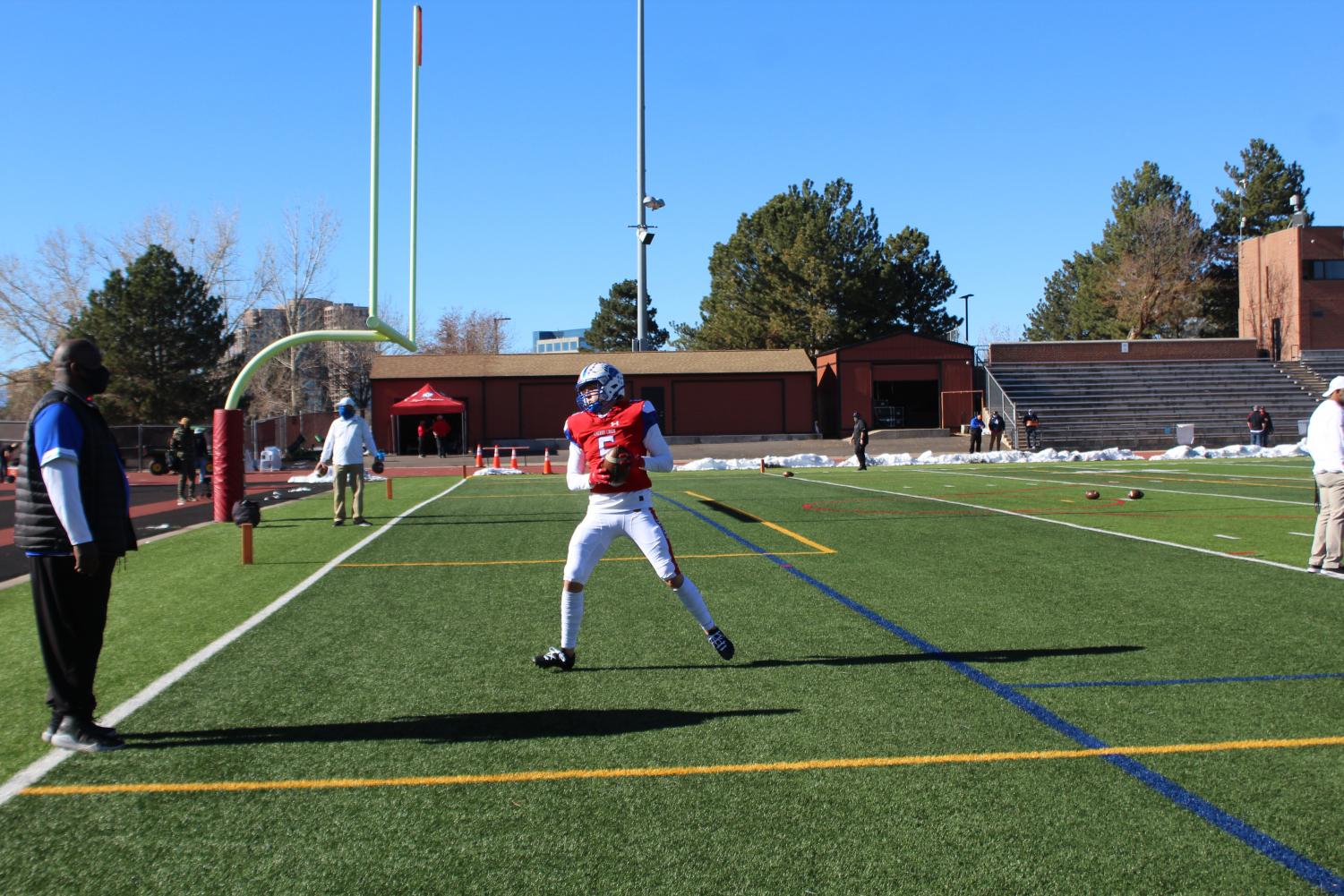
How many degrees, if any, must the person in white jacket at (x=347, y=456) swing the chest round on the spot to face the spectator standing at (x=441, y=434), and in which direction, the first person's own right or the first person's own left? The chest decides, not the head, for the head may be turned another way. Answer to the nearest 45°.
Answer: approximately 180°

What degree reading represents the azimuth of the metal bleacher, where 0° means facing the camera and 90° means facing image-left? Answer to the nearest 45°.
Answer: approximately 0°

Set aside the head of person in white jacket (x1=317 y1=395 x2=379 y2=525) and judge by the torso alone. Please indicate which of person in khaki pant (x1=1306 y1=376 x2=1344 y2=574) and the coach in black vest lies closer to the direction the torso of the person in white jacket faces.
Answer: the coach in black vest

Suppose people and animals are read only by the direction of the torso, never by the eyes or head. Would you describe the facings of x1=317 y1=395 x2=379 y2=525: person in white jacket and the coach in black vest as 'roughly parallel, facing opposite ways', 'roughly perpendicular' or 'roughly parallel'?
roughly perpendicular

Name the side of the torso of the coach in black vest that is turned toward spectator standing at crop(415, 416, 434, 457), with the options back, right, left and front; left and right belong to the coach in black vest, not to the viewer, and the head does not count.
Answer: left

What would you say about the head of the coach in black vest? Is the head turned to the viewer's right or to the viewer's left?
to the viewer's right

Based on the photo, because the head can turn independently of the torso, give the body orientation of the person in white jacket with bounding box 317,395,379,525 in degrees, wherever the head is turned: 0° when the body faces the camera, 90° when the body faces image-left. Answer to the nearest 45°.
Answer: approximately 0°

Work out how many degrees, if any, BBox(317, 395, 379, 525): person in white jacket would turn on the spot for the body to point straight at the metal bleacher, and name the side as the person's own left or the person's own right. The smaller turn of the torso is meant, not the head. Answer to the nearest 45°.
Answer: approximately 135° to the person's own left

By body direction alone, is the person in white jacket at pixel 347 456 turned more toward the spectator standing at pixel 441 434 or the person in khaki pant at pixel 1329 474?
the person in khaki pant

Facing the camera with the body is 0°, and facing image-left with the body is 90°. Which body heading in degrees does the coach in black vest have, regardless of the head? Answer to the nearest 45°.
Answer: approximately 270°
